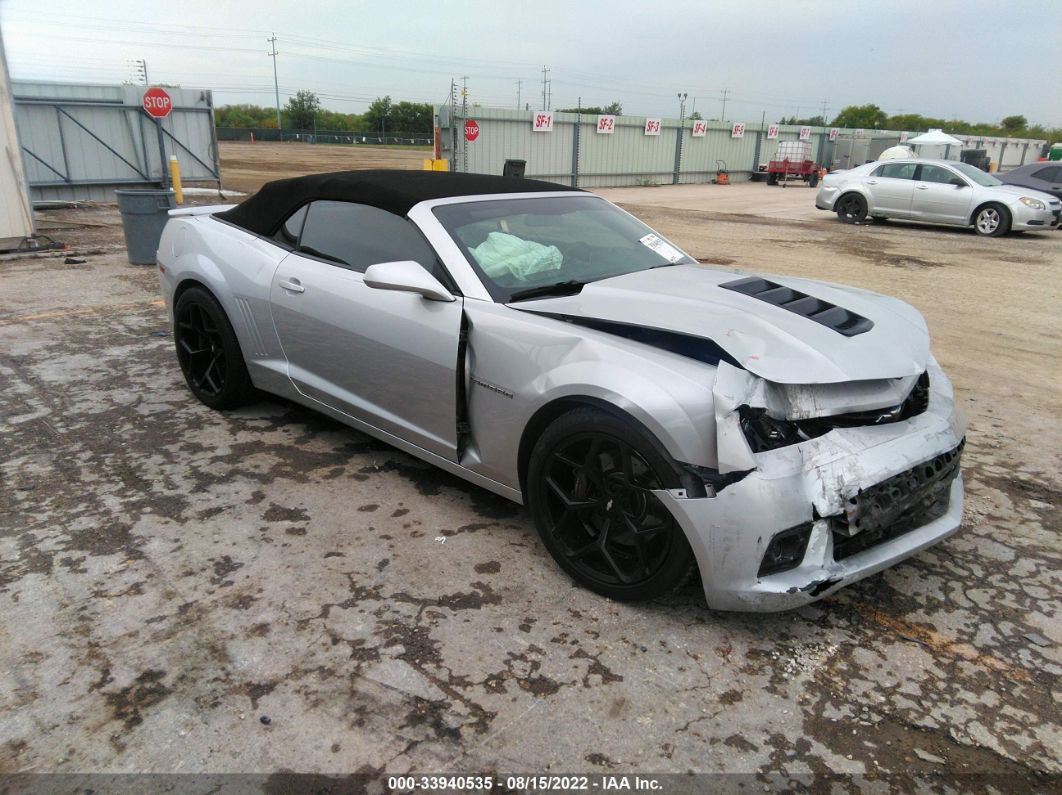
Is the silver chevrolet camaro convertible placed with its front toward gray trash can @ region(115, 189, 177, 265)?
no

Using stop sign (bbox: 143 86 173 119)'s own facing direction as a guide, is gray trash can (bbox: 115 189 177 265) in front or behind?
in front

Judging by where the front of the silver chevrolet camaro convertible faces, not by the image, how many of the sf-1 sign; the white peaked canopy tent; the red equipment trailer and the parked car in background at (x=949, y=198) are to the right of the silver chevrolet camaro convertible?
0

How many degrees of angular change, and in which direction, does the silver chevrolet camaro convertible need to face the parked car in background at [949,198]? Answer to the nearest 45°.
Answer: approximately 90° to its left

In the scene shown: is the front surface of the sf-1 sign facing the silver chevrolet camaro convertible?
yes

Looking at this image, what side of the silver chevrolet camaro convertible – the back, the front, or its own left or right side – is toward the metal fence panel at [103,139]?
back

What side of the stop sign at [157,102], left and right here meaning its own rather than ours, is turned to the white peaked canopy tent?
left

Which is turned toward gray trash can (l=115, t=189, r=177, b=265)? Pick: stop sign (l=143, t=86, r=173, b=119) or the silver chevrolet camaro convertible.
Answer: the stop sign

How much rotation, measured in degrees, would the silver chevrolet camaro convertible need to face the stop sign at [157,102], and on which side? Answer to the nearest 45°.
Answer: approximately 180°

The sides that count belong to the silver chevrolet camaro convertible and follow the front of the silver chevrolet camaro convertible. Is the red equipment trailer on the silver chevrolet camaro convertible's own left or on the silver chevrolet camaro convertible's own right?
on the silver chevrolet camaro convertible's own left

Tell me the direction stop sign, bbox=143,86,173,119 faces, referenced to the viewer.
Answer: facing the viewer

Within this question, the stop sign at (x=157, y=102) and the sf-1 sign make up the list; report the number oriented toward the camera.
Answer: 2

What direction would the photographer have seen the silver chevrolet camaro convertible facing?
facing the viewer and to the right of the viewer

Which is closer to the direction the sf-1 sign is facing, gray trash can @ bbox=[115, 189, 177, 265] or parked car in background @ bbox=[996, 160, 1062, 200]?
the gray trash can

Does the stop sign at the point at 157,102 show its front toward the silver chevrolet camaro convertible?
yes

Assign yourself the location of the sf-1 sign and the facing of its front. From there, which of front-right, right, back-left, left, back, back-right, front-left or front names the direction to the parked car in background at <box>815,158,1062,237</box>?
front-left

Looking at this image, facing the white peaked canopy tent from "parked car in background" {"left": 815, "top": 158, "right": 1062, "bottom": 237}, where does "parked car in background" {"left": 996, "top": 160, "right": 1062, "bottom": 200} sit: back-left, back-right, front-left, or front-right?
front-right

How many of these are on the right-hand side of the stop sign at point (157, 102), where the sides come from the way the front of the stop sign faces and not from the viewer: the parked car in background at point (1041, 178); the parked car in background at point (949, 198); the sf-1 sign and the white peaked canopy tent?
0
